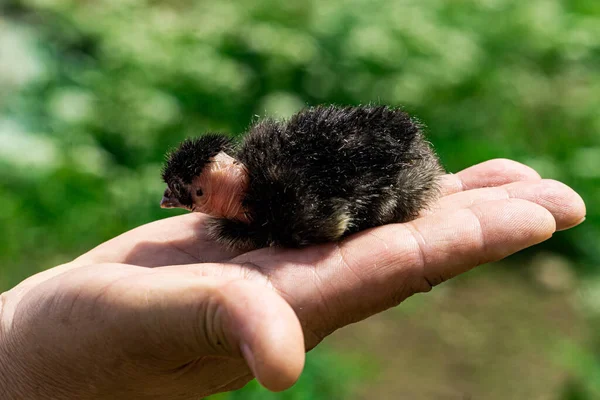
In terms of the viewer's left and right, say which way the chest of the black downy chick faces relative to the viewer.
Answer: facing to the left of the viewer
